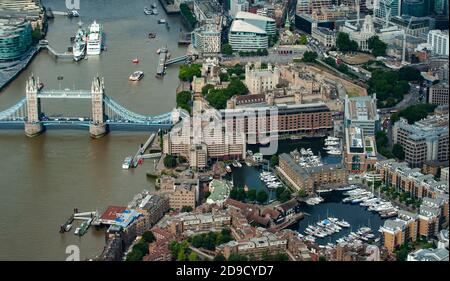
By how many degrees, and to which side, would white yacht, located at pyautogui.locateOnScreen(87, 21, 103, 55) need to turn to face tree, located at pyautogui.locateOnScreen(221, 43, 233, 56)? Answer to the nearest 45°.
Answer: approximately 90° to its right

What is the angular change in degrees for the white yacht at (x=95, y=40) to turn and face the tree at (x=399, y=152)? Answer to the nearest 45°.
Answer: approximately 135° to its right

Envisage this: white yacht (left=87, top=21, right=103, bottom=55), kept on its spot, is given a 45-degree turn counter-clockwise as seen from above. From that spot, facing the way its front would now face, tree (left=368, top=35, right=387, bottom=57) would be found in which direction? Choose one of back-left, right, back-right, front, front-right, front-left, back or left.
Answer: back-right

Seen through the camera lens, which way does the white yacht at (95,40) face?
facing away from the viewer

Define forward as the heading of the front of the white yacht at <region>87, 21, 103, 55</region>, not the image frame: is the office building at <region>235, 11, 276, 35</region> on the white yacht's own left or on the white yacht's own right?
on the white yacht's own right

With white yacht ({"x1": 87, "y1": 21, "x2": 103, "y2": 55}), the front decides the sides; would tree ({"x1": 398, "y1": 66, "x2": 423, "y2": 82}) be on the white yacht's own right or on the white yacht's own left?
on the white yacht's own right

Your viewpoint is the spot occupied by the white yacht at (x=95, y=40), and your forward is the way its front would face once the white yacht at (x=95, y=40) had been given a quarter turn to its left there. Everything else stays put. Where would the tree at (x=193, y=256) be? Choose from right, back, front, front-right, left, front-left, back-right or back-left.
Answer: left

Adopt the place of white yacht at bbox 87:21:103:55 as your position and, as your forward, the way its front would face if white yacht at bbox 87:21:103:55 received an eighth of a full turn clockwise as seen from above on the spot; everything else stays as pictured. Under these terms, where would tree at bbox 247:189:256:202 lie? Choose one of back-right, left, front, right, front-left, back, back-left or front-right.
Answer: back-right

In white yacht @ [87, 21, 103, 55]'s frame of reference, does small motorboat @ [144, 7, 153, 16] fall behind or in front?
in front

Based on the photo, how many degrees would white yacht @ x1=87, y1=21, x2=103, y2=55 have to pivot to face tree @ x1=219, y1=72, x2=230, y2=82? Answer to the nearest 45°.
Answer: approximately 135° to its right

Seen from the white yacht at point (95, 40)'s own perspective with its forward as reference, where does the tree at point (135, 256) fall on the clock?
The tree is roughly at 6 o'clock from the white yacht.

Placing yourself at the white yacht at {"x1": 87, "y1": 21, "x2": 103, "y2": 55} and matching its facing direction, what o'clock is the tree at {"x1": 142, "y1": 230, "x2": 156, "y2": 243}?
The tree is roughly at 6 o'clock from the white yacht.

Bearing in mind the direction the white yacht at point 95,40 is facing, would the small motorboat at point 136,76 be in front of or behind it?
behind

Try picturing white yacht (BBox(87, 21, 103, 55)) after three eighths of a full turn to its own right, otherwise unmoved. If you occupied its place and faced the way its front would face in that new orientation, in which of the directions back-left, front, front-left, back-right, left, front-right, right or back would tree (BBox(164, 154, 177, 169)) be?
front-right

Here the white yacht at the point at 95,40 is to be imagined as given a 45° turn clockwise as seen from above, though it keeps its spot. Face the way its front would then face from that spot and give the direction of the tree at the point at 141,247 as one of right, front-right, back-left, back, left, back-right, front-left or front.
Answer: back-right

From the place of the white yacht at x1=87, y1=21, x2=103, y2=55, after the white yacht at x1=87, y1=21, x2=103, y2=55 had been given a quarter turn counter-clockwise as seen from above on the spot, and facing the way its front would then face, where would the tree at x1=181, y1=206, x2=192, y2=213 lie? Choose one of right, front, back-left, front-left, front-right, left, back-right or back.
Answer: left

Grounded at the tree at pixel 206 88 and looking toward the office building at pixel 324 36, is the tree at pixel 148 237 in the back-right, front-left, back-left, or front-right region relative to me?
back-right
